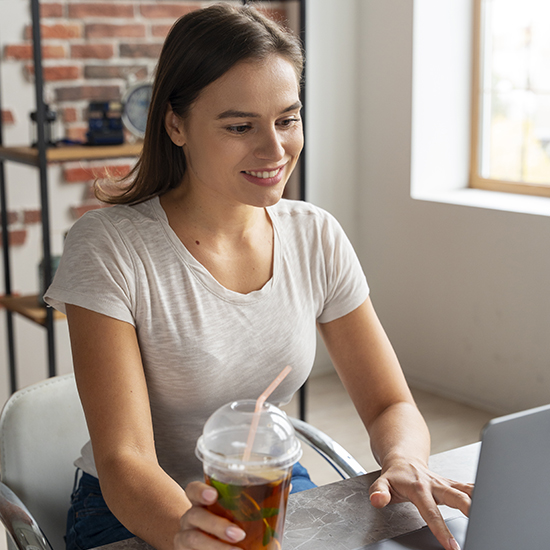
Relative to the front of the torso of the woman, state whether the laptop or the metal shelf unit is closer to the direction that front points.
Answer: the laptop

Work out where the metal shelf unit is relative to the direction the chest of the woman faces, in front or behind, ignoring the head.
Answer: behind

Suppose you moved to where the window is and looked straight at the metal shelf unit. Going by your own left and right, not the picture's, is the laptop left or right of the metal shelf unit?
left

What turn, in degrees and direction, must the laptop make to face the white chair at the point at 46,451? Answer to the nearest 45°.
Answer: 0° — it already faces it

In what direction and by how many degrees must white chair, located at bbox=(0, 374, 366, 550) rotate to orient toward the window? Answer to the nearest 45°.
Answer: approximately 90° to its left

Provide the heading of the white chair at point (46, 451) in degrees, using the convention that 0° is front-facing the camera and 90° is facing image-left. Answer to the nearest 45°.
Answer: approximately 315°

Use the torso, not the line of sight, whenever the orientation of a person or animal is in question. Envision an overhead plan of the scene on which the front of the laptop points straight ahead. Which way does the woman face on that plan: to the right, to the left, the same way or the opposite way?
the opposite way

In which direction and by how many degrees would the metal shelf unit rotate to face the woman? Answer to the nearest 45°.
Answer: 0° — it already faces them

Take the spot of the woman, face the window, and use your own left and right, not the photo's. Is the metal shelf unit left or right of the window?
left

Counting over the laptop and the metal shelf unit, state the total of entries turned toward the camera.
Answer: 1

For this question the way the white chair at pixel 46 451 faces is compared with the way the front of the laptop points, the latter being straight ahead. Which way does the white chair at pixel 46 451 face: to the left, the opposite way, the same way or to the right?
the opposite way

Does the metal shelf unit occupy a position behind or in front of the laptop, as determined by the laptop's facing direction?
in front

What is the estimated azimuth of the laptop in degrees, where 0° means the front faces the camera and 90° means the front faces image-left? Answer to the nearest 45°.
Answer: approximately 135°

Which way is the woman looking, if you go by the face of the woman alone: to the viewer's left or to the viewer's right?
to the viewer's right

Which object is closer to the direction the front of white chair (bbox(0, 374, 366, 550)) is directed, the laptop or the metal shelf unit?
the laptop

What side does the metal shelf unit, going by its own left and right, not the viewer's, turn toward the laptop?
front
